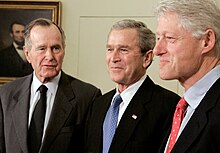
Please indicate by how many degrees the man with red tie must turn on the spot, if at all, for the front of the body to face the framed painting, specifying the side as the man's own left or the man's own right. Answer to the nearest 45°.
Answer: approximately 90° to the man's own right

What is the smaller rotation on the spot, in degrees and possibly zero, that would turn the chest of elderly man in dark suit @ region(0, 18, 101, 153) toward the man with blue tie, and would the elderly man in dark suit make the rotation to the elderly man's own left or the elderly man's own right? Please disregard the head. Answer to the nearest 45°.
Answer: approximately 45° to the elderly man's own left

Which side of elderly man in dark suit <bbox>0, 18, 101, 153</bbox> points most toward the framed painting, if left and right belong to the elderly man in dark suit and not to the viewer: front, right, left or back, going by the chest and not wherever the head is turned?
back

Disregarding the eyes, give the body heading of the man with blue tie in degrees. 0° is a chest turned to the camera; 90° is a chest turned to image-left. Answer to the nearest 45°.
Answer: approximately 45°
